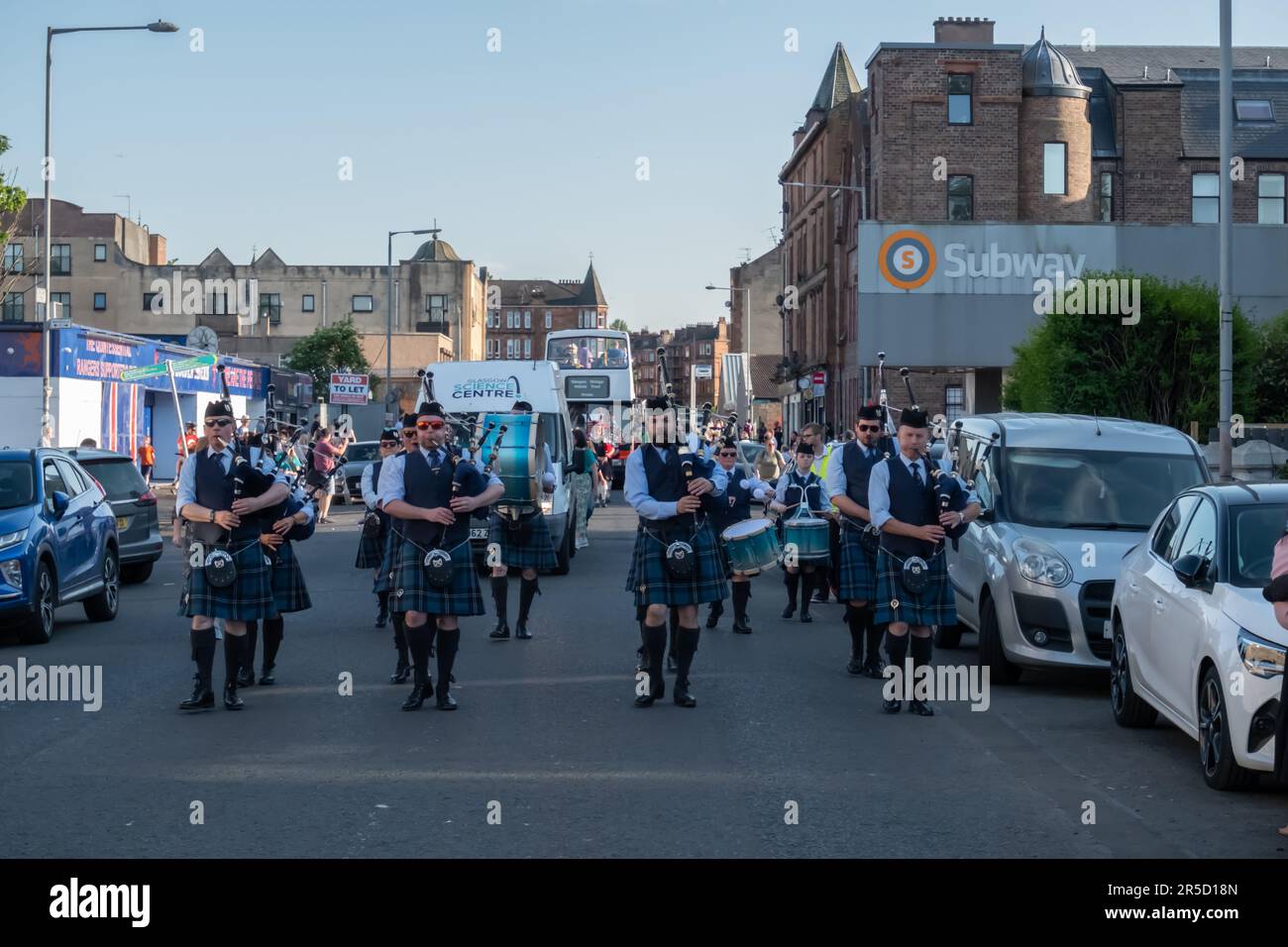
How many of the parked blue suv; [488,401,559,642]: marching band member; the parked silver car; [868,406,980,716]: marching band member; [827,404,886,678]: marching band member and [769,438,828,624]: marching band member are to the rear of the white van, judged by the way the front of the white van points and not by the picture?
0

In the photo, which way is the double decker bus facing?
toward the camera

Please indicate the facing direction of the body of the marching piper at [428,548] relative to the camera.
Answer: toward the camera

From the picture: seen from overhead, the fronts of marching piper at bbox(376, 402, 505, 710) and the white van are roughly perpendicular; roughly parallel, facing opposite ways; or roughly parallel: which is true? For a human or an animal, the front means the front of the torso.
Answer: roughly parallel

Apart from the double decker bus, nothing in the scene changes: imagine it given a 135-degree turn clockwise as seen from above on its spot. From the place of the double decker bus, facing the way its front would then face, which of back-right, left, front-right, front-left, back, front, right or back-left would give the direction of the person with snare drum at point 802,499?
back-left

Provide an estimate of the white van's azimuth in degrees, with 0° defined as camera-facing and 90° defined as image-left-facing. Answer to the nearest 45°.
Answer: approximately 0°

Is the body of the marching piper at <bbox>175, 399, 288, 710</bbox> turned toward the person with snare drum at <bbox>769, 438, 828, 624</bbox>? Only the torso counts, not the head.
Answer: no

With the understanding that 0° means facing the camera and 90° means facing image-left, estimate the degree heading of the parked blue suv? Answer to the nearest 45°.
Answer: approximately 45°

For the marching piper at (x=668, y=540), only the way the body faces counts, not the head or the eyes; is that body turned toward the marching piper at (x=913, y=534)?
no

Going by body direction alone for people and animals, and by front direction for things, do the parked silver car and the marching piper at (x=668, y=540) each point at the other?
no

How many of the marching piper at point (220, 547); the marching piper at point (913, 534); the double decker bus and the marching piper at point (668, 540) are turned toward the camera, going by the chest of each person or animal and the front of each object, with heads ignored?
4

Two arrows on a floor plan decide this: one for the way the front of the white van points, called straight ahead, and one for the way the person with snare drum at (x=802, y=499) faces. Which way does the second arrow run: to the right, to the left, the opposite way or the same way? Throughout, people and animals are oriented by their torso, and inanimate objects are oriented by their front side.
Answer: the same way

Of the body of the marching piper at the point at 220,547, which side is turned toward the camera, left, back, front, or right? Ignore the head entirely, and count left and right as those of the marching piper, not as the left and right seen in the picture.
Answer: front

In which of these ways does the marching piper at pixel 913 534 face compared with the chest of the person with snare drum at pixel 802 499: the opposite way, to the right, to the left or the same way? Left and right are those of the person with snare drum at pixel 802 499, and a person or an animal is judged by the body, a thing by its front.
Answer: the same way

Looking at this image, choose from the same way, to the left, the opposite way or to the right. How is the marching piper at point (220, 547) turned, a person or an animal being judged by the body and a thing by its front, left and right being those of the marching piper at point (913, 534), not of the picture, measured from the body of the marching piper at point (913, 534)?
the same way

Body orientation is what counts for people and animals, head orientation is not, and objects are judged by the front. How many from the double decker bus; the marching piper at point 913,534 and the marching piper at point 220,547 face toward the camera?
3

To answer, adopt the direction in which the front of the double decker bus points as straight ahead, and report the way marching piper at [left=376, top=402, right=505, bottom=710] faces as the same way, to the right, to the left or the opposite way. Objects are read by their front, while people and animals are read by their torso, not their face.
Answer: the same way
